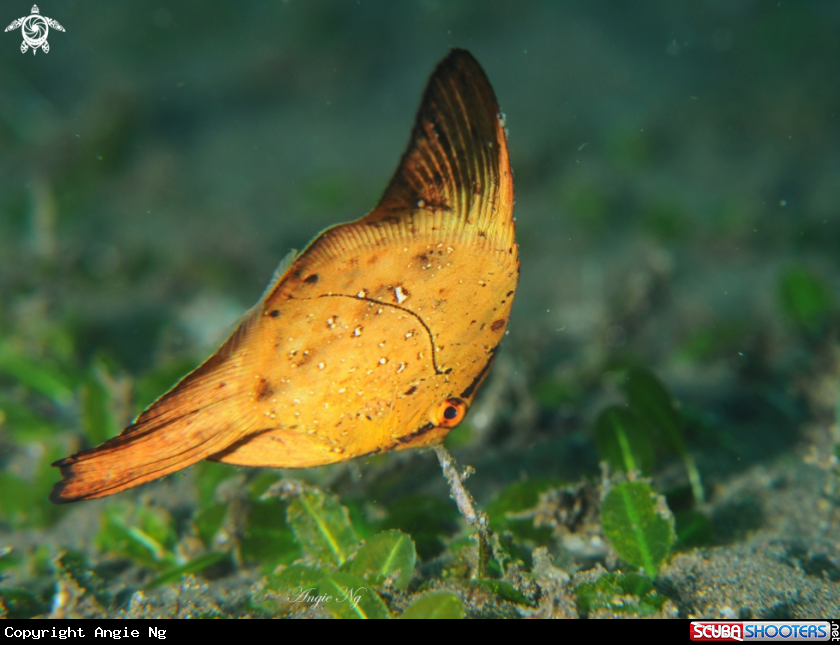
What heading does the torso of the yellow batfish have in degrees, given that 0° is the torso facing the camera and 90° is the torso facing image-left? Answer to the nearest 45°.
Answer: approximately 270°

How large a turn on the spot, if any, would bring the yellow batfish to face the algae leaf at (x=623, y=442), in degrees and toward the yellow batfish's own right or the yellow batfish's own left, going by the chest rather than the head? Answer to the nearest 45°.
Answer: approximately 45° to the yellow batfish's own left

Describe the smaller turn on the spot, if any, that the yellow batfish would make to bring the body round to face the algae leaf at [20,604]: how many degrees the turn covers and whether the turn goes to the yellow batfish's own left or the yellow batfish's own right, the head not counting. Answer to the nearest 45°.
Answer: approximately 135° to the yellow batfish's own right
